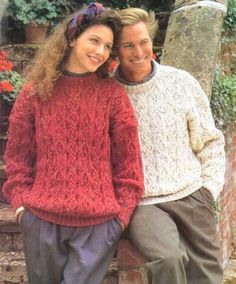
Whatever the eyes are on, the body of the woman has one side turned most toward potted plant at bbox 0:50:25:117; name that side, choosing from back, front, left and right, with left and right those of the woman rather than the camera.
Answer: back

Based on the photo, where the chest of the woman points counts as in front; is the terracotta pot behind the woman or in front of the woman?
behind

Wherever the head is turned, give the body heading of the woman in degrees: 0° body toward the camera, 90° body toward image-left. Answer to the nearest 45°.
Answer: approximately 0°

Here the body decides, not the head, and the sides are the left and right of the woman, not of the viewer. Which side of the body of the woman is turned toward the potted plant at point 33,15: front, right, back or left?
back
